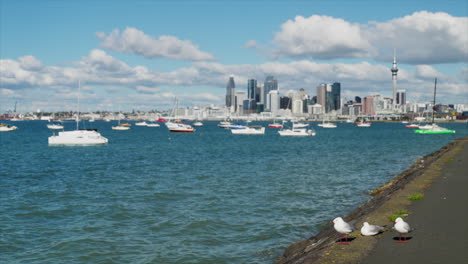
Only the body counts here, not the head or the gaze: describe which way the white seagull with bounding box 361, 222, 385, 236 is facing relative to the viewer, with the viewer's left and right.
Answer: facing to the left of the viewer
